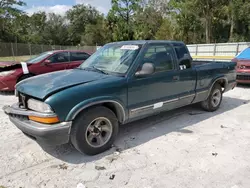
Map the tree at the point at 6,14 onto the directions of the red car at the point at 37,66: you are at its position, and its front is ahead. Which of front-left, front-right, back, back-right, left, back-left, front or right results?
back-right

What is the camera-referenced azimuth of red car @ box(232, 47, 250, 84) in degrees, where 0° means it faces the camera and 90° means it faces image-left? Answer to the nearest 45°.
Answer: approximately 0°

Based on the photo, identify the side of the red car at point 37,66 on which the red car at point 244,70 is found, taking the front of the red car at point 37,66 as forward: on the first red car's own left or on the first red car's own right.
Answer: on the first red car's own left

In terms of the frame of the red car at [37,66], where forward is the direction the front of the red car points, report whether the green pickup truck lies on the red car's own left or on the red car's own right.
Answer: on the red car's own left

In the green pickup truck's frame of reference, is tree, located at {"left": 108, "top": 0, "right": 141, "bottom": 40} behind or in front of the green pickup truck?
behind

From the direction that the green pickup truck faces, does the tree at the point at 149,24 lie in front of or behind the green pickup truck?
behind

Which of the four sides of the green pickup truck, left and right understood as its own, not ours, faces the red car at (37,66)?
right

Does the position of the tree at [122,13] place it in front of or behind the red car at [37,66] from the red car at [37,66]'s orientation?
behind

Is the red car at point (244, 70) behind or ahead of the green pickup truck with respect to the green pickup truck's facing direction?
behind
